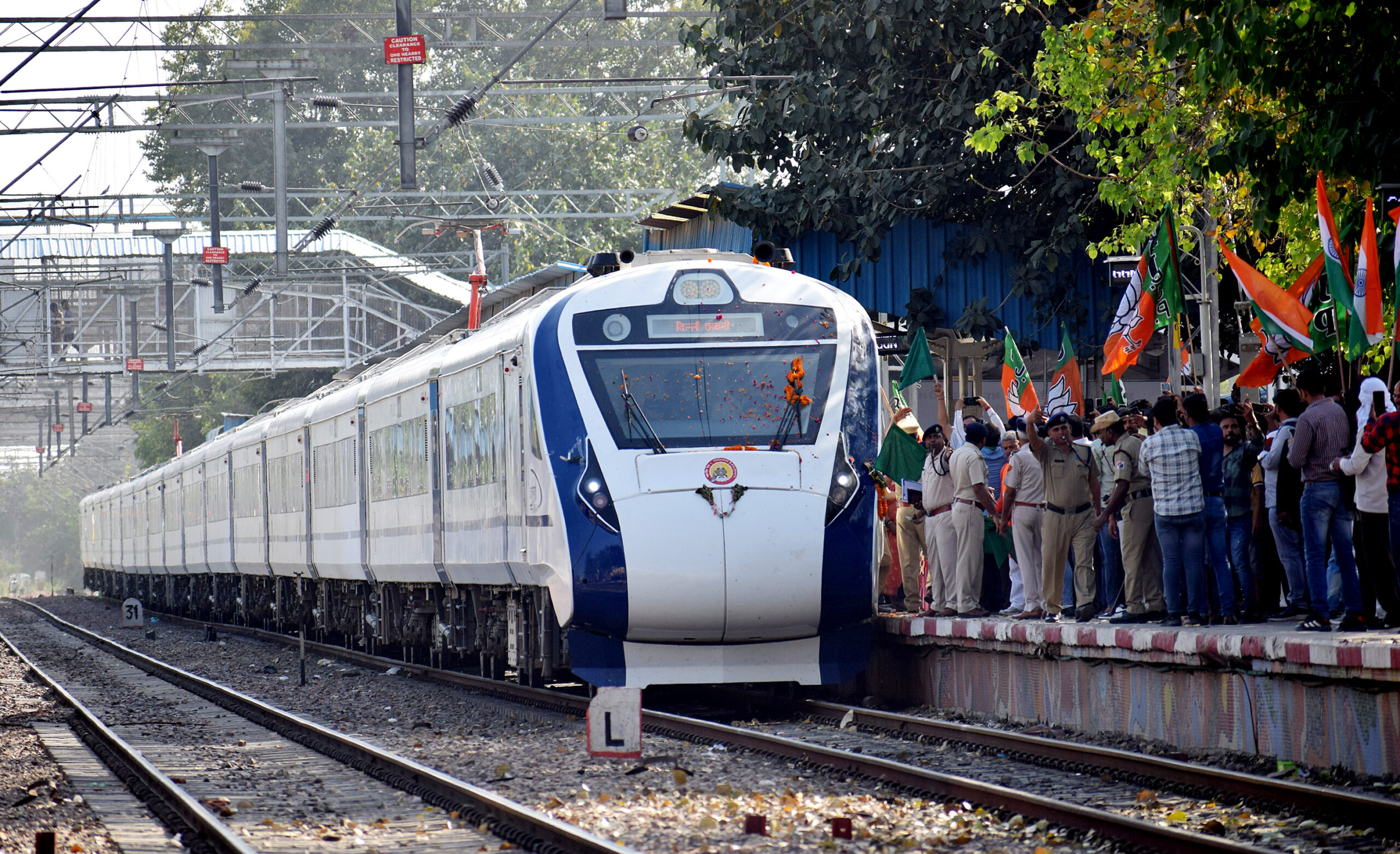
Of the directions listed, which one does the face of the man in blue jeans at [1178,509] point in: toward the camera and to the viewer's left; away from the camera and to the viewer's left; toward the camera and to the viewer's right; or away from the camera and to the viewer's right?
away from the camera and to the viewer's left

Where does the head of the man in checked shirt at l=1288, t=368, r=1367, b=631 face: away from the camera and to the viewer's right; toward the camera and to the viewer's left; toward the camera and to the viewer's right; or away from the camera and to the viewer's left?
away from the camera and to the viewer's left

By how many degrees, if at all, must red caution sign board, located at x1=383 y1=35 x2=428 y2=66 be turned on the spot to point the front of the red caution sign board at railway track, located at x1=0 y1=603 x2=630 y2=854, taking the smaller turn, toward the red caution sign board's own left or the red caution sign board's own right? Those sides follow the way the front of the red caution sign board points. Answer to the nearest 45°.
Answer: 0° — it already faces it

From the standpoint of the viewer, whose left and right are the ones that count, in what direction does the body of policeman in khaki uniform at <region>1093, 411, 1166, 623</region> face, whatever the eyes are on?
facing to the left of the viewer

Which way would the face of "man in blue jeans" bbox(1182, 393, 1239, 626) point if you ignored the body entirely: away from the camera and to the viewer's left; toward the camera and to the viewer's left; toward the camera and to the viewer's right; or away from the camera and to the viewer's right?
away from the camera and to the viewer's left

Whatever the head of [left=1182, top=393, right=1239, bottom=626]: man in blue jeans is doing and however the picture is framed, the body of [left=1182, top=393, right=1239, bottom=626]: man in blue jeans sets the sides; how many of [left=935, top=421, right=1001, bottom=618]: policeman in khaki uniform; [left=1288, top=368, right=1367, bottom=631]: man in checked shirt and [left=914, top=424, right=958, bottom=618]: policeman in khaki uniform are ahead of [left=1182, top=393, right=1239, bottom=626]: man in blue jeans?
2

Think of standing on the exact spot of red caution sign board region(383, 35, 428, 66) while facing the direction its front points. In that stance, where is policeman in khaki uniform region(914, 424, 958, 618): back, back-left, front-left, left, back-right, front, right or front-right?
front-left

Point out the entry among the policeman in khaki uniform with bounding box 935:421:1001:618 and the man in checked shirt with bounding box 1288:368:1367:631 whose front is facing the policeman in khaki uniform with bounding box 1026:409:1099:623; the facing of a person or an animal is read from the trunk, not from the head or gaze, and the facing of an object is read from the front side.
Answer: the man in checked shirt

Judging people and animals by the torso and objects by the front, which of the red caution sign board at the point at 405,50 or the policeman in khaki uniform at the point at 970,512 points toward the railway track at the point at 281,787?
the red caution sign board

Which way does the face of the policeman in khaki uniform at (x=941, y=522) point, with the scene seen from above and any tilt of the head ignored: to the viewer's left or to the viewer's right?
to the viewer's left

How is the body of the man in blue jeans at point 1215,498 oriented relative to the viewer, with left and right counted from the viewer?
facing away from the viewer and to the left of the viewer
